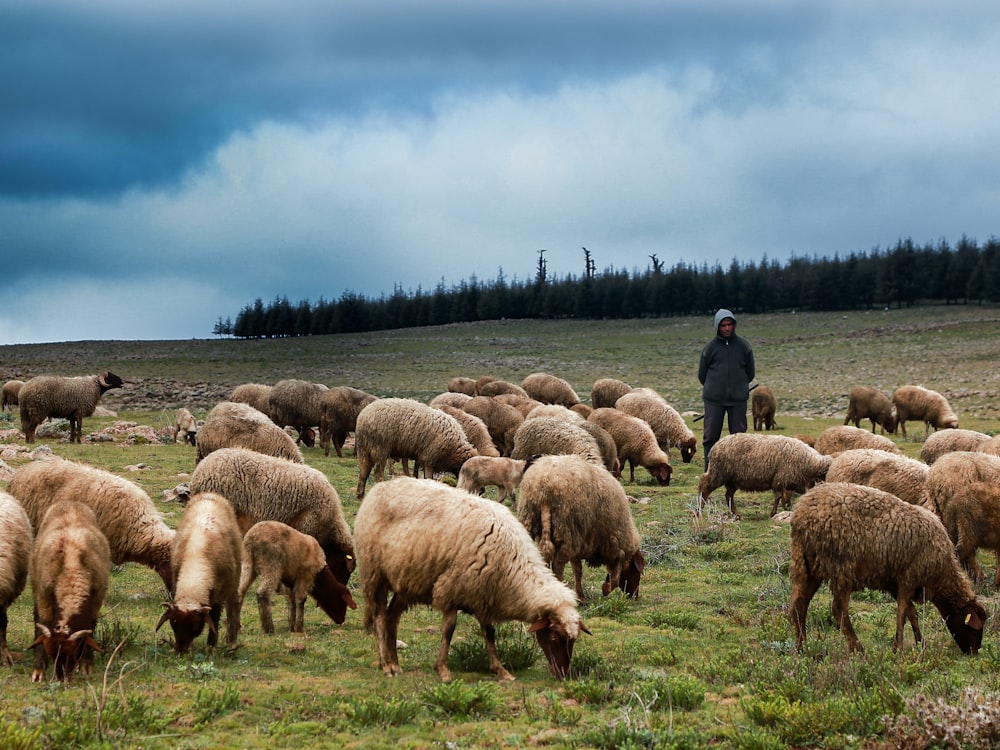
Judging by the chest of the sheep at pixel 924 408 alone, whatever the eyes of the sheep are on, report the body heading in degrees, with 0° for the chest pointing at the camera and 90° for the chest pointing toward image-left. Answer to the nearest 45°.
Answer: approximately 270°

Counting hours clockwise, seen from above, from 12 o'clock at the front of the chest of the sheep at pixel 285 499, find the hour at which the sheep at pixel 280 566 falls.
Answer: the sheep at pixel 280 566 is roughly at 3 o'clock from the sheep at pixel 285 499.

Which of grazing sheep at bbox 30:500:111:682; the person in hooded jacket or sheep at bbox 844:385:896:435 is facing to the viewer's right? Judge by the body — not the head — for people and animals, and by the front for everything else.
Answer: the sheep

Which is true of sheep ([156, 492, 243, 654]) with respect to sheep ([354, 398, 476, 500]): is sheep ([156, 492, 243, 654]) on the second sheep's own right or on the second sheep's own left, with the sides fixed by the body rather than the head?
on the second sheep's own right

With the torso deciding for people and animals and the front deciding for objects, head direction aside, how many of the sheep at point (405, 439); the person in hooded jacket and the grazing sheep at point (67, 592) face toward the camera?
2

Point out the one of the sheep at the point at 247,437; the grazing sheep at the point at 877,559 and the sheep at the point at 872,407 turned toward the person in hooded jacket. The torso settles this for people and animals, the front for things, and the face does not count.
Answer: the sheep at the point at 247,437

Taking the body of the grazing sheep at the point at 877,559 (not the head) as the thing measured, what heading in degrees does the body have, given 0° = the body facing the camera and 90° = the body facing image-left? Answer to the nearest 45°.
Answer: approximately 270°

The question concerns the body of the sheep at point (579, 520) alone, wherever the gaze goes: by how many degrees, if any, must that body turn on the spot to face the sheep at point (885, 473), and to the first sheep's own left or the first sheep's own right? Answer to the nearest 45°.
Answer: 0° — it already faces it

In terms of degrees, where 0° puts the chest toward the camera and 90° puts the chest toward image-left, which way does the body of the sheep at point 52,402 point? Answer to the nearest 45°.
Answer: approximately 270°
